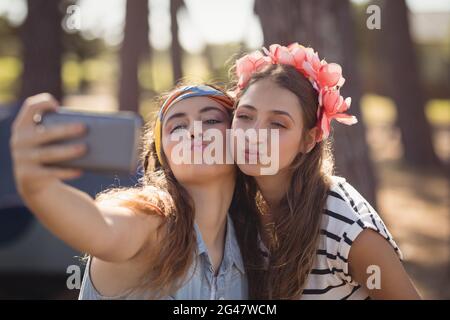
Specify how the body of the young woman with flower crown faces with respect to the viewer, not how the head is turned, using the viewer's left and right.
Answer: facing the viewer and to the left of the viewer

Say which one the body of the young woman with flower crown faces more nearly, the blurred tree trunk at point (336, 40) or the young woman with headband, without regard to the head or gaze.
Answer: the young woman with headband

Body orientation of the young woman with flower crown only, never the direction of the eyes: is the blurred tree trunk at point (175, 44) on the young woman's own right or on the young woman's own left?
on the young woman's own right

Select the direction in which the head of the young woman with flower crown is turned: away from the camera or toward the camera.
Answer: toward the camera

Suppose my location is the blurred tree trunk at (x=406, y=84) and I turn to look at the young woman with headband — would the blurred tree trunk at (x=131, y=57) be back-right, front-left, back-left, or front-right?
front-right

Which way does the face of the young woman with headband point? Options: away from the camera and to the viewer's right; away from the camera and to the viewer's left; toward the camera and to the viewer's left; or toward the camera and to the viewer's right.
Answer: toward the camera and to the viewer's left
